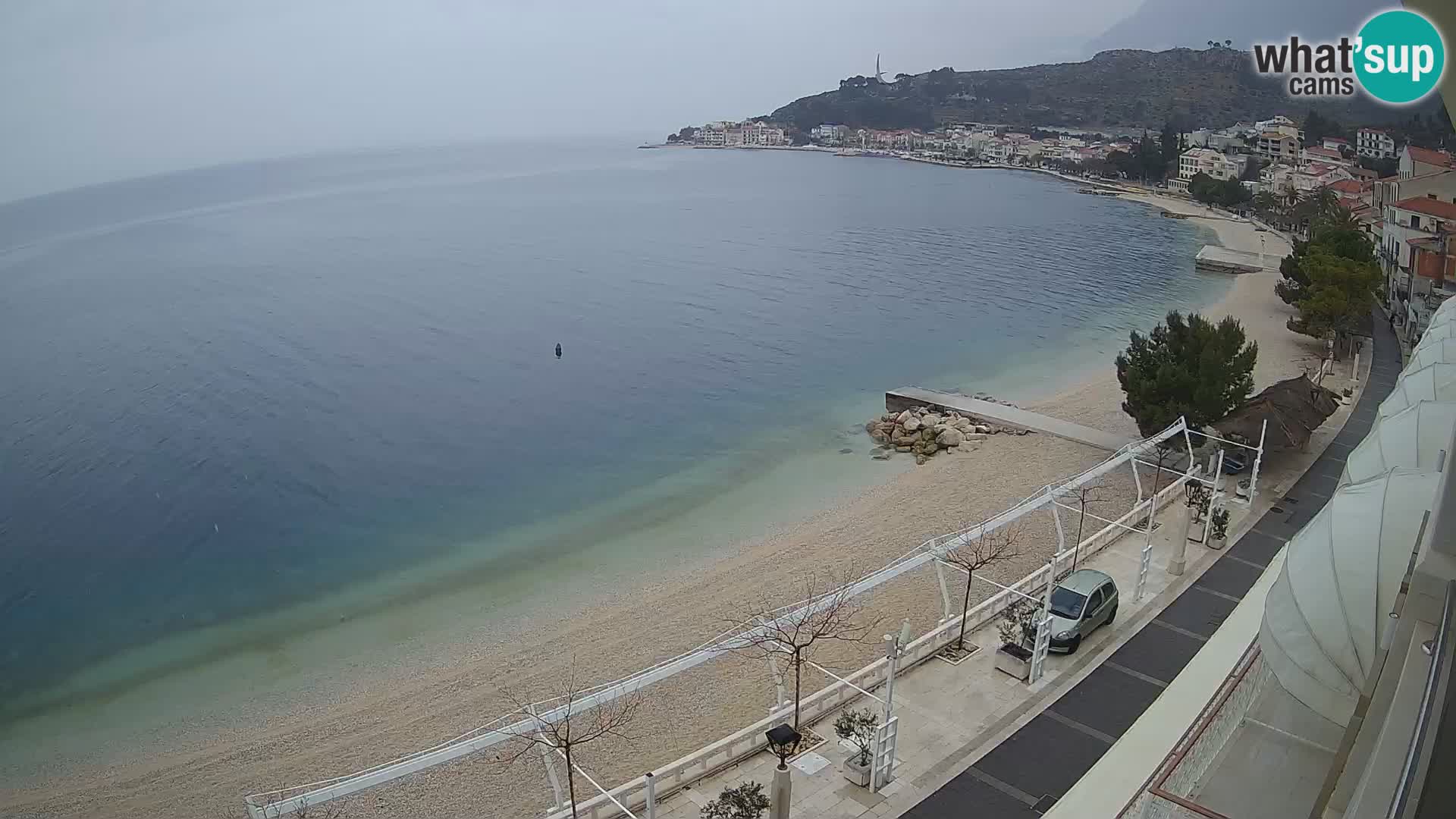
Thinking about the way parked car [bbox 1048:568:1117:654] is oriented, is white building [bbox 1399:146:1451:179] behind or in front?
behind

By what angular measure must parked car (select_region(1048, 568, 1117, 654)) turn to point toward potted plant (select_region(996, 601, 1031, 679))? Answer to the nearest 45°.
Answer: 0° — it already faces it

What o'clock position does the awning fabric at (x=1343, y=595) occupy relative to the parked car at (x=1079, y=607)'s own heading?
The awning fabric is roughly at 10 o'clock from the parked car.

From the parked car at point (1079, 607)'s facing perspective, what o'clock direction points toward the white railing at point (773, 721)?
The white railing is roughly at 12 o'clock from the parked car.

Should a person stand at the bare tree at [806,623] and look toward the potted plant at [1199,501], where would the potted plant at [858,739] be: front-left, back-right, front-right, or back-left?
back-right

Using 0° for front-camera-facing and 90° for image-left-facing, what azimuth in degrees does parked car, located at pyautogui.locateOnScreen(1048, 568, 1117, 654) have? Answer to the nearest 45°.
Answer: approximately 45°

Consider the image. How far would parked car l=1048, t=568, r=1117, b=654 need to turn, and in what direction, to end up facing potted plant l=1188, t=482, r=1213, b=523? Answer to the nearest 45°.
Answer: approximately 135° to its right

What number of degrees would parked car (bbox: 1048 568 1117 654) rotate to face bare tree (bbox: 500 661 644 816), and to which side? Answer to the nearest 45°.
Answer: approximately 45° to its right

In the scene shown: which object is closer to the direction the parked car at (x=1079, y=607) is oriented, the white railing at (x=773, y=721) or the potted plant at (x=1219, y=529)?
the white railing

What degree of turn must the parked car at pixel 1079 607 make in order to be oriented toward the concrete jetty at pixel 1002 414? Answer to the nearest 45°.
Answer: approximately 135° to its right

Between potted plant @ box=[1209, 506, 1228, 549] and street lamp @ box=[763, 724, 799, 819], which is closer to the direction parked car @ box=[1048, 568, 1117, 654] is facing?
the street lamp

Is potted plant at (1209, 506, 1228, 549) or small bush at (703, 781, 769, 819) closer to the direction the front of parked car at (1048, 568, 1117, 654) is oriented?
the small bush

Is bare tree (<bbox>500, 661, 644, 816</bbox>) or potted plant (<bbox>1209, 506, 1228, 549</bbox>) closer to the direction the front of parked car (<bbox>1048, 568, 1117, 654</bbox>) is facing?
the bare tree
